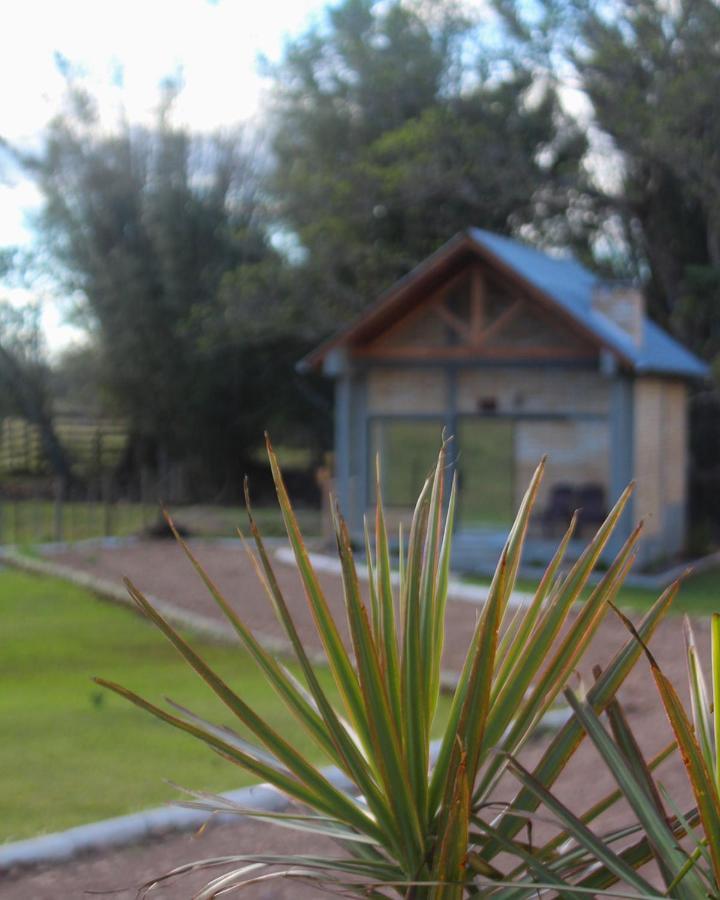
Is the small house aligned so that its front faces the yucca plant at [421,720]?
yes

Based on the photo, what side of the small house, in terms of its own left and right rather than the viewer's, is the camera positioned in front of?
front

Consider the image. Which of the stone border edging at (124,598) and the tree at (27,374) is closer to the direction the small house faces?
the stone border edging

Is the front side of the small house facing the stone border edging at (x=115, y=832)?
yes

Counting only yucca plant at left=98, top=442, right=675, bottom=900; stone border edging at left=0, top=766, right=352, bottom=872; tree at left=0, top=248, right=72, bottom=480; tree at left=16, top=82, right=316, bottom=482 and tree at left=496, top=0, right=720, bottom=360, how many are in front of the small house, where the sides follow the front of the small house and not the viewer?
2

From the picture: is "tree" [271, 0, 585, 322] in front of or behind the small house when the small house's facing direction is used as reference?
behind

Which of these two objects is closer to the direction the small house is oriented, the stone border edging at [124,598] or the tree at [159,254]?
the stone border edging

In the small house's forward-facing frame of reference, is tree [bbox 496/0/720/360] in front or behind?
behind

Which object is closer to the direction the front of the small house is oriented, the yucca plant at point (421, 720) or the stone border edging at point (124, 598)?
the yucca plant

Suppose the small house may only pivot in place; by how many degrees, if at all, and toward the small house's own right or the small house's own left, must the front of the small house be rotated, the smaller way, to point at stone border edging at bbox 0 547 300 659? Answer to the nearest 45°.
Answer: approximately 45° to the small house's own right

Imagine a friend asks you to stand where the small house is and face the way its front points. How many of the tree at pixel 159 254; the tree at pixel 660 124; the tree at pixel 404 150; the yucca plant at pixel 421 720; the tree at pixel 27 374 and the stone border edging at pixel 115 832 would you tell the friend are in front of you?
2

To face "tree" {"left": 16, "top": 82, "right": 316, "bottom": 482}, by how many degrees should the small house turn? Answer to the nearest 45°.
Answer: approximately 135° to its right

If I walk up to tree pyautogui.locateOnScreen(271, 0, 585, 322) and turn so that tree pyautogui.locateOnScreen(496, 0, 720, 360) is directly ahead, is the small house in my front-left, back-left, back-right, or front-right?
front-right

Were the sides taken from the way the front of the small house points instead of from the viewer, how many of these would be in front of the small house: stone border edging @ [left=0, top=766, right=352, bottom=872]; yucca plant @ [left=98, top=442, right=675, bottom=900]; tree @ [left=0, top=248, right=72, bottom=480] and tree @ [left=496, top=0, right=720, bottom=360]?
2
